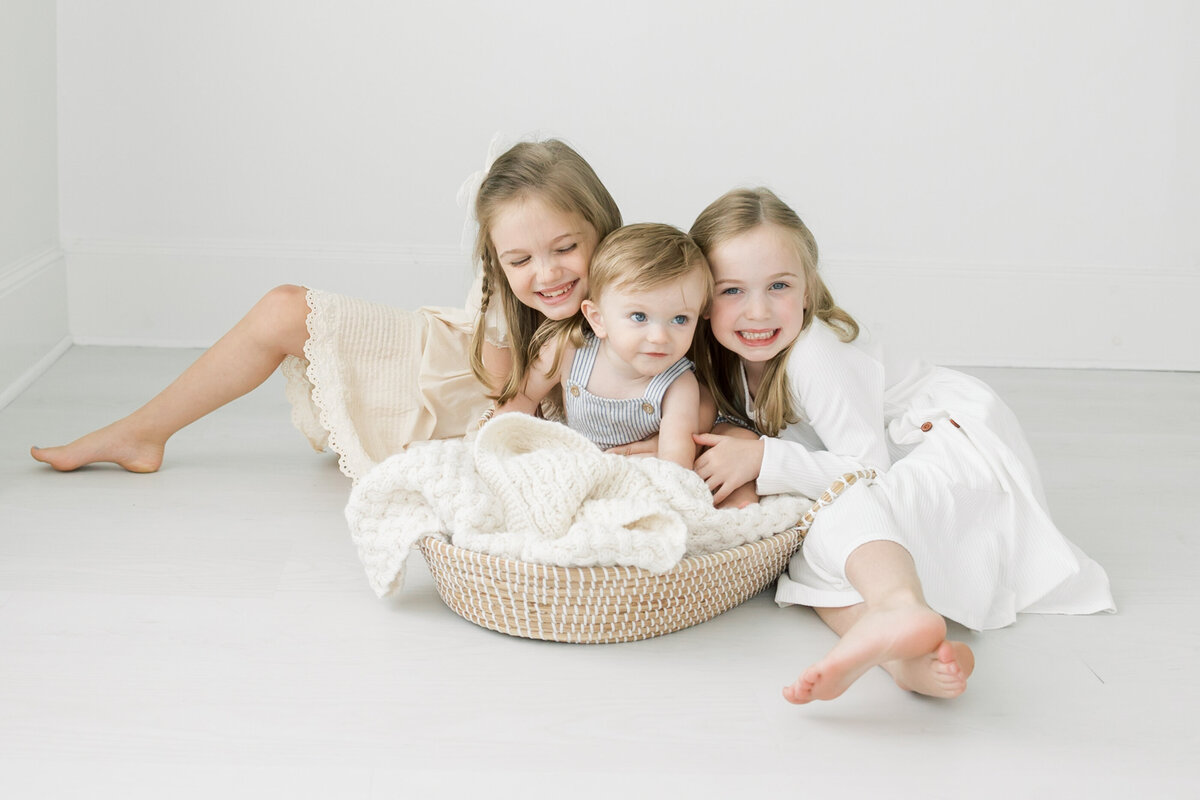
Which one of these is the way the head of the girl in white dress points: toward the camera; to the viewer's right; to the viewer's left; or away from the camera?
toward the camera

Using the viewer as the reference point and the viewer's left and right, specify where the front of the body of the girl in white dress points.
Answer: facing the viewer and to the left of the viewer
